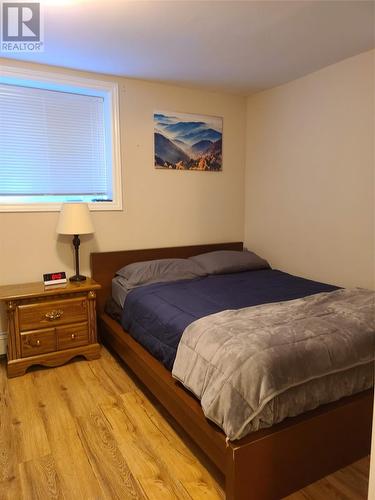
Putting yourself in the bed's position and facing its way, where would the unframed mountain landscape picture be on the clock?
The unframed mountain landscape picture is roughly at 7 o'clock from the bed.

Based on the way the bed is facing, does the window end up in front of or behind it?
behind

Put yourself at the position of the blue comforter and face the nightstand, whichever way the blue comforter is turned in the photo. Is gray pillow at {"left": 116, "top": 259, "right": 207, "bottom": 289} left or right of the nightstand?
right

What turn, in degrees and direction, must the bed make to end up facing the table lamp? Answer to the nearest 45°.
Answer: approximately 180°

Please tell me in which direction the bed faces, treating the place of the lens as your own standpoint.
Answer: facing the viewer and to the right of the viewer
